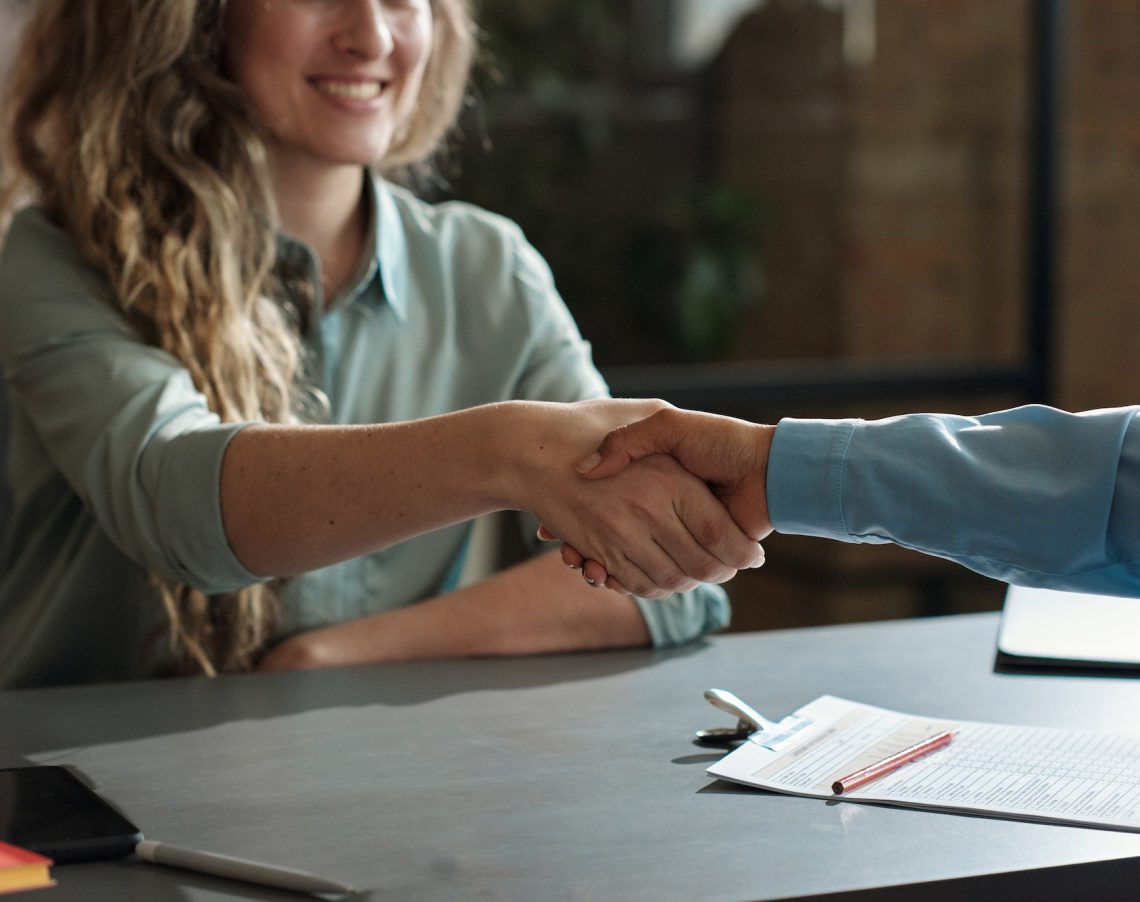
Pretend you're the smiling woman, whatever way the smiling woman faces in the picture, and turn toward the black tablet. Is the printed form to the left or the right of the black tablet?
left

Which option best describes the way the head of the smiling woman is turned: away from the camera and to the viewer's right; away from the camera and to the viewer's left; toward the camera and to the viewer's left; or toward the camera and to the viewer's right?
toward the camera and to the viewer's right

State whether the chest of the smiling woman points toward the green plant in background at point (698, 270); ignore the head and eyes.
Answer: no

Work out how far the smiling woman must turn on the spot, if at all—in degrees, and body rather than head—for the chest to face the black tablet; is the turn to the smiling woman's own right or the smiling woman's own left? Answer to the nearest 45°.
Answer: approximately 45° to the smiling woman's own right

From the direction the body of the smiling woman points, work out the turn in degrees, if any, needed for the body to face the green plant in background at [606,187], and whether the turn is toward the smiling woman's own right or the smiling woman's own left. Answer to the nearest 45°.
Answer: approximately 135° to the smiling woman's own left

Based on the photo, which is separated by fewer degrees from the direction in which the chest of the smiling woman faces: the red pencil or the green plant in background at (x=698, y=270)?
the red pencil

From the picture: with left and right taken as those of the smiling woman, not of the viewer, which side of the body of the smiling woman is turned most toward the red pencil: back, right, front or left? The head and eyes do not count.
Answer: front

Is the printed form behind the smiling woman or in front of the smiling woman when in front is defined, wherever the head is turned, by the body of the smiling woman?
in front

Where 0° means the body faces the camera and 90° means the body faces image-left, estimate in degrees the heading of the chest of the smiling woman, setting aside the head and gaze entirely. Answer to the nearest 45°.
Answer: approximately 315°
